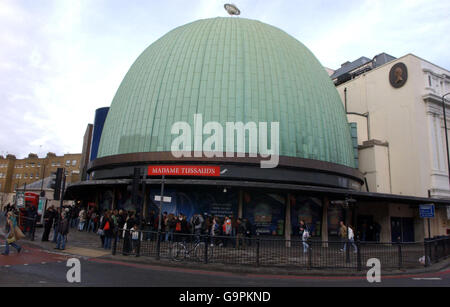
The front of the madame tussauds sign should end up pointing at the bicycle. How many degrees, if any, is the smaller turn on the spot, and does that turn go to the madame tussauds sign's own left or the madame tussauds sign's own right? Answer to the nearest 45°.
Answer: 0° — it already faces it

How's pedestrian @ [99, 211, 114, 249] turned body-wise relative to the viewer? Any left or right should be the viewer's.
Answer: facing away from the viewer

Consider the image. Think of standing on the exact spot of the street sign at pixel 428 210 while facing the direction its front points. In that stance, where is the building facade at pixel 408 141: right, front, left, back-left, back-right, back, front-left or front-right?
back

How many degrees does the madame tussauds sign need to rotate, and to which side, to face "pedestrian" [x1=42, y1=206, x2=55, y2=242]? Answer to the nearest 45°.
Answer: approximately 90° to its right

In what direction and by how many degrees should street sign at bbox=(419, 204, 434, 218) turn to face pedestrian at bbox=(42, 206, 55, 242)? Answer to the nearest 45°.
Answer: approximately 45° to its right

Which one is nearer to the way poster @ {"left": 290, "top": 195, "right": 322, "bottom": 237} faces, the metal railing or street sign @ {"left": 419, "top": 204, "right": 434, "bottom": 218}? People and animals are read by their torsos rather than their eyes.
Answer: the metal railing

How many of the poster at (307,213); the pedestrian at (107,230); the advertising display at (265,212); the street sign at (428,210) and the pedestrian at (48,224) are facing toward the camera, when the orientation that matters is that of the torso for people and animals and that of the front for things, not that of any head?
3
